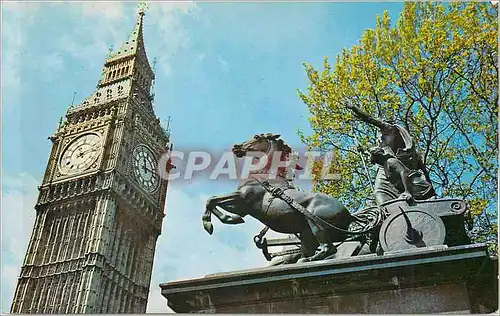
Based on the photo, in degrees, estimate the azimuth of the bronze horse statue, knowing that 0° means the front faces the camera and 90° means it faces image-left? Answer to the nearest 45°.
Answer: approximately 90°

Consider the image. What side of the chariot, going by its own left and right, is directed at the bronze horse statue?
front

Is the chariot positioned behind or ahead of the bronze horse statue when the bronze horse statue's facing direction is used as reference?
behind

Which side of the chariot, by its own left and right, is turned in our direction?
left

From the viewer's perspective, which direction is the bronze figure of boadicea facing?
to the viewer's left

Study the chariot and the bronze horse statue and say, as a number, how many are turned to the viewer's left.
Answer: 2
